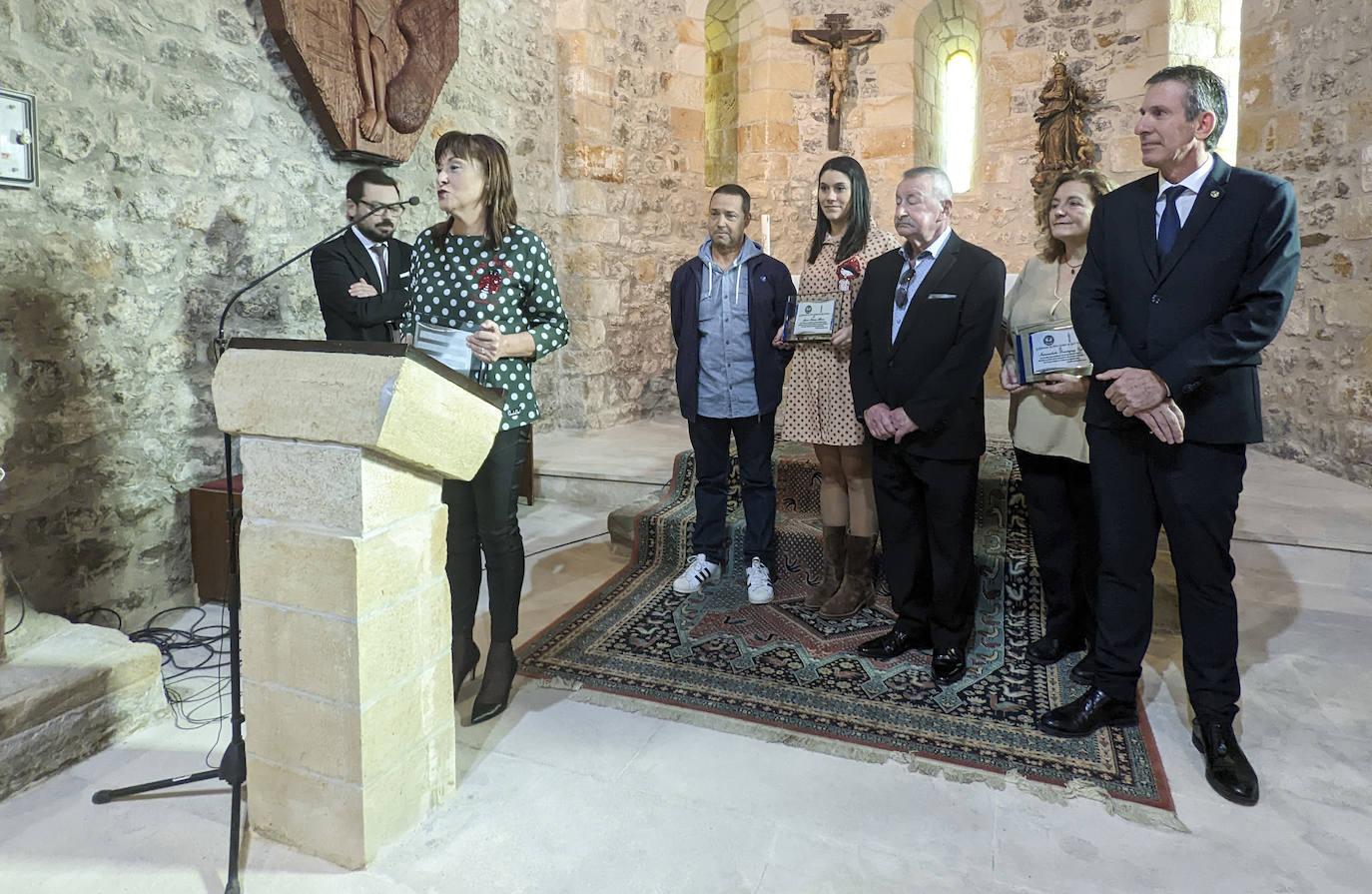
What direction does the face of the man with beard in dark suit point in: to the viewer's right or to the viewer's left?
to the viewer's right

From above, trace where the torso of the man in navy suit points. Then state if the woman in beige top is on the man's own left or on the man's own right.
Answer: on the man's own right

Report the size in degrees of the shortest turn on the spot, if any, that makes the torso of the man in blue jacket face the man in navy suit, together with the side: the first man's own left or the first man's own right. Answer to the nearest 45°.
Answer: approximately 45° to the first man's own left

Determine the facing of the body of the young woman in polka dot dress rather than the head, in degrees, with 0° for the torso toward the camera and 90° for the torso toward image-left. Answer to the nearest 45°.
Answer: approximately 45°

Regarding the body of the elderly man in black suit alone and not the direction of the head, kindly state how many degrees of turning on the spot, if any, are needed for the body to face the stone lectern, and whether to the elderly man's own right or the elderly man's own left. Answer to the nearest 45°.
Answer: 0° — they already face it

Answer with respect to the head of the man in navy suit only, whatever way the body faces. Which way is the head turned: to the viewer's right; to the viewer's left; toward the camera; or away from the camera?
to the viewer's left

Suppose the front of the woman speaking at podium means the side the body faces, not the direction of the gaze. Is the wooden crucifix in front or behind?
behind
